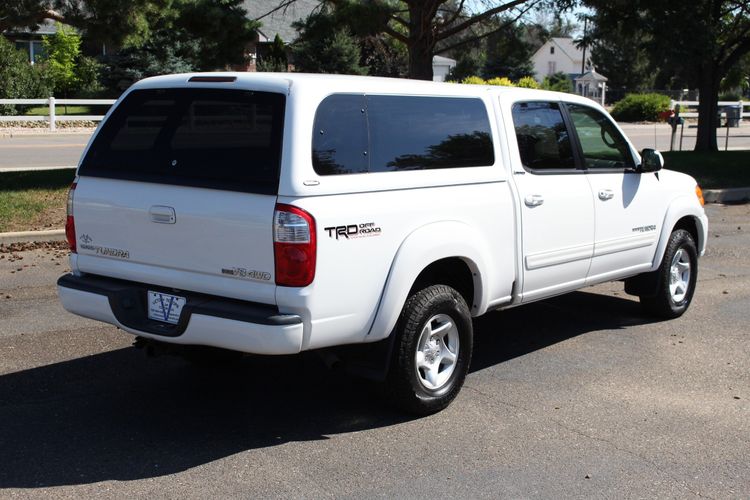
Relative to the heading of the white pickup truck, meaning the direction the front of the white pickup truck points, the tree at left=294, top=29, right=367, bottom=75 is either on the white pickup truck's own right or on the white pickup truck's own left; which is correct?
on the white pickup truck's own left

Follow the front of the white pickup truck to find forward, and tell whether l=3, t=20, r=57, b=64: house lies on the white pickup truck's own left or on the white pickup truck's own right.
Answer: on the white pickup truck's own left

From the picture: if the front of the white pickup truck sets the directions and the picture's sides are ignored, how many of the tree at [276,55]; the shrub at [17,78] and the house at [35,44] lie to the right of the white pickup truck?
0

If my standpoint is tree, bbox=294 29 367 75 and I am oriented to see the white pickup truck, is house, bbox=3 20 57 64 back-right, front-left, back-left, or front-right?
back-right

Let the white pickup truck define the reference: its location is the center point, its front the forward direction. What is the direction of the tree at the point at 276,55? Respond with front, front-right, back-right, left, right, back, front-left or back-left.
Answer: front-left

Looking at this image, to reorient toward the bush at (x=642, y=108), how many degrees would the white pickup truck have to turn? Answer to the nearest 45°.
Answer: approximately 45° to its left

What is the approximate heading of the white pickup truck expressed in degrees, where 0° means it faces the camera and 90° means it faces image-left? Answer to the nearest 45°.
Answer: approximately 225°

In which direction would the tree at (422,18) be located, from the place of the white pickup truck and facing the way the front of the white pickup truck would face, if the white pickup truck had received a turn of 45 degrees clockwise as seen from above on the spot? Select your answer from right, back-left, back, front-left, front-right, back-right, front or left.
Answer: left

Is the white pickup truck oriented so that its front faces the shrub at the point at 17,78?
no

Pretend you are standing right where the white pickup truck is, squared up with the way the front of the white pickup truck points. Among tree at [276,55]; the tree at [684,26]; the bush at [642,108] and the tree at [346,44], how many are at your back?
0

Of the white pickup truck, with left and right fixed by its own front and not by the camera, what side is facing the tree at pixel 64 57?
left

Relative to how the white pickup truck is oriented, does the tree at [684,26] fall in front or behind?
in front

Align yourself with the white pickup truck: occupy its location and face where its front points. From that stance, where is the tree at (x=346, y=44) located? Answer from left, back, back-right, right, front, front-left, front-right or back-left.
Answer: front-left
